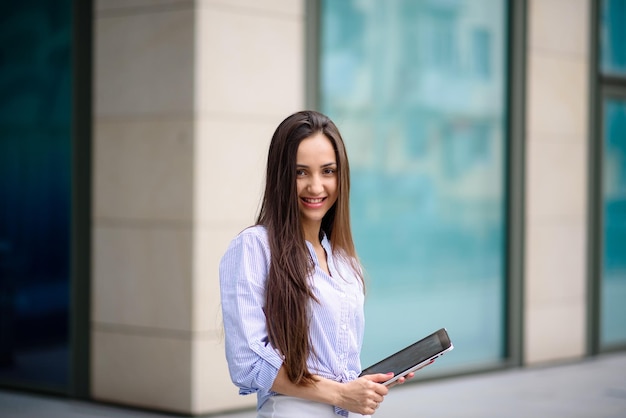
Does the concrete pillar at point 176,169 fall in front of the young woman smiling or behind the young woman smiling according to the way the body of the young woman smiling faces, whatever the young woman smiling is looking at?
behind

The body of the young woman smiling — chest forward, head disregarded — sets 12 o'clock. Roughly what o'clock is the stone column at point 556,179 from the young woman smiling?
The stone column is roughly at 8 o'clock from the young woman smiling.

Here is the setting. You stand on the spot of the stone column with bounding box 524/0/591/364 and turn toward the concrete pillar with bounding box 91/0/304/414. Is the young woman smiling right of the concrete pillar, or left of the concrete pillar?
left

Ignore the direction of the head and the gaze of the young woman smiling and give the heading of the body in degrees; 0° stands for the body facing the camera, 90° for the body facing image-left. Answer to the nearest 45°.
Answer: approximately 315°
